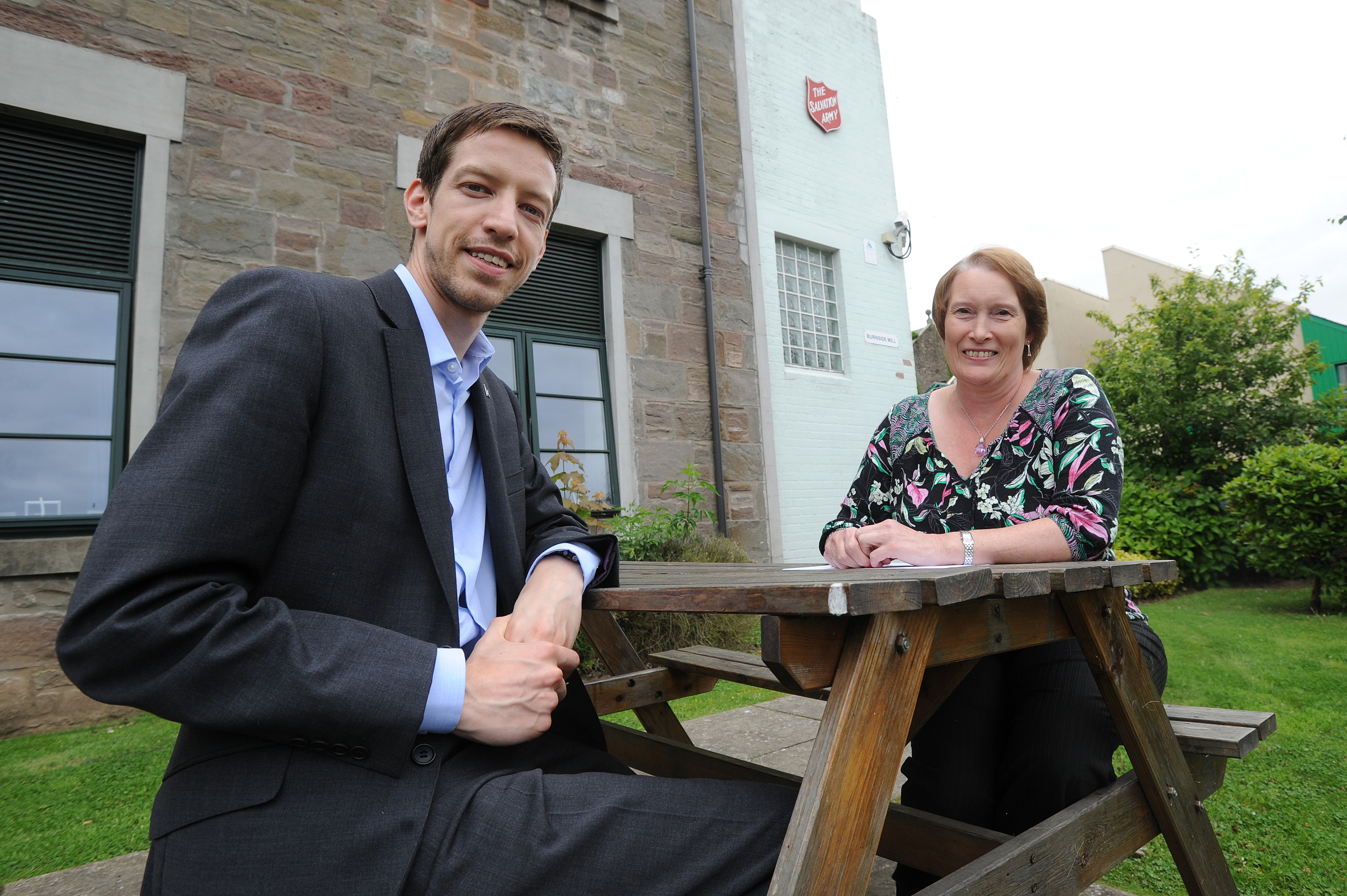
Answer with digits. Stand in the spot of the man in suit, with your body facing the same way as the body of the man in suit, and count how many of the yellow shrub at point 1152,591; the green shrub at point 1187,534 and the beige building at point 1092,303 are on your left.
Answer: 3

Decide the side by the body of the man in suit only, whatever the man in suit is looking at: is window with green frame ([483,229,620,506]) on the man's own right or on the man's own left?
on the man's own left

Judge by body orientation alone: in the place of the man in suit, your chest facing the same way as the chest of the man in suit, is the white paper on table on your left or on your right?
on your left
